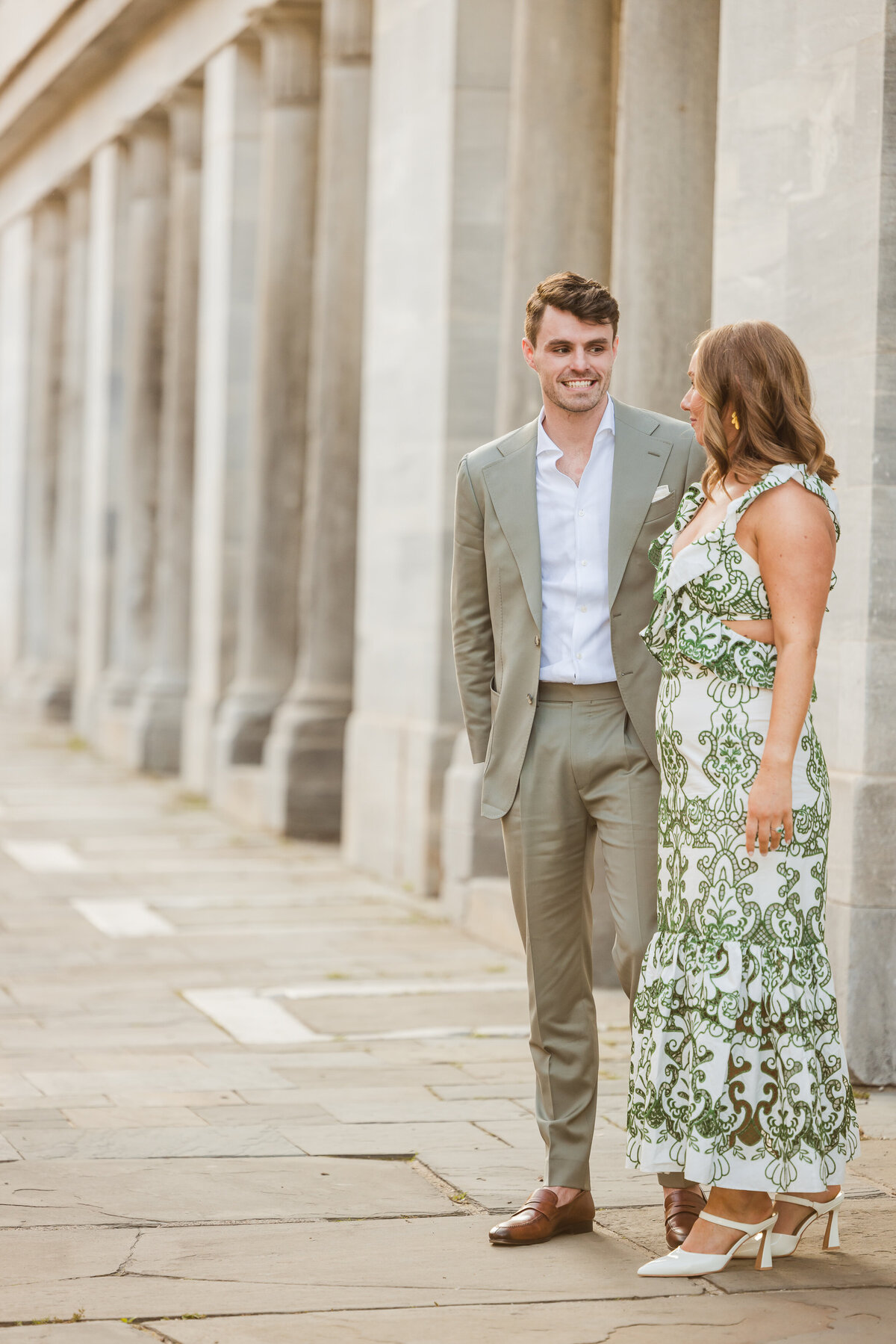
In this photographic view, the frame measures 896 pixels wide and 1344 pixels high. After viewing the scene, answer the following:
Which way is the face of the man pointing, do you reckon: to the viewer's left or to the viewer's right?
to the viewer's right

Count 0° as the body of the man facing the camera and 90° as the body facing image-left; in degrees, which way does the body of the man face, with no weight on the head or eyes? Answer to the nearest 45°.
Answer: approximately 0°

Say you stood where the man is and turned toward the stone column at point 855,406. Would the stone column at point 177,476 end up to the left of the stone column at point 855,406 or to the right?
left

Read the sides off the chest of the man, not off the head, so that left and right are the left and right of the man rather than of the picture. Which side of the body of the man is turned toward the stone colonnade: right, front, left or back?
back

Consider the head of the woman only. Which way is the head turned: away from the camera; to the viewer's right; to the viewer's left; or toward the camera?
to the viewer's left

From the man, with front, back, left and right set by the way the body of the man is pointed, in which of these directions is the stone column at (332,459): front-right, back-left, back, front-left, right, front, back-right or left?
back

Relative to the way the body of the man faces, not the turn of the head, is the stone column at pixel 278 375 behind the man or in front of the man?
behind

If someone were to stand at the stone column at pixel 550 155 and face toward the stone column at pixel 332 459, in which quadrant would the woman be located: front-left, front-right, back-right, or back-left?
back-left

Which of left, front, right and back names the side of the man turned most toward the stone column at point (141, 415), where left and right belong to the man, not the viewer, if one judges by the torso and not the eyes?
back

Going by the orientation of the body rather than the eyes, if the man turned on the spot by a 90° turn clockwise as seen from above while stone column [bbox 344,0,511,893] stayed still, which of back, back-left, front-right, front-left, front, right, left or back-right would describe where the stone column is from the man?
right

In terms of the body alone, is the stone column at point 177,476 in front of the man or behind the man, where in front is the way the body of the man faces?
behind

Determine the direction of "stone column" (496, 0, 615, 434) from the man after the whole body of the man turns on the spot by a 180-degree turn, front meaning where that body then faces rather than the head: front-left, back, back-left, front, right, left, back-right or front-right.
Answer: front

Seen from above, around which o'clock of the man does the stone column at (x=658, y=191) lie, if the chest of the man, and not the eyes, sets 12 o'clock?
The stone column is roughly at 6 o'clock from the man.

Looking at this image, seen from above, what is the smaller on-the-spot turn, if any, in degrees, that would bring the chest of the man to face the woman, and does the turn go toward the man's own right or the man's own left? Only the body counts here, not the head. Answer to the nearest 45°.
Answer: approximately 45° to the man's own left
